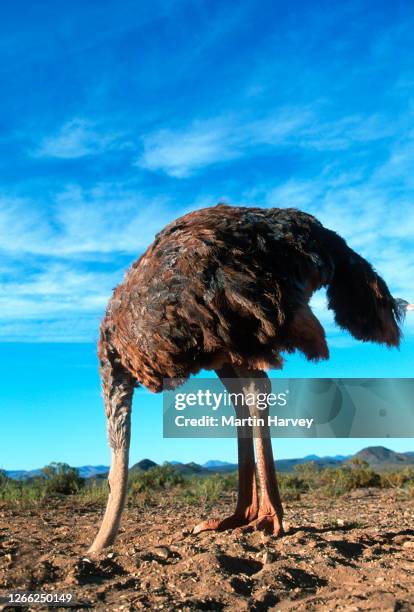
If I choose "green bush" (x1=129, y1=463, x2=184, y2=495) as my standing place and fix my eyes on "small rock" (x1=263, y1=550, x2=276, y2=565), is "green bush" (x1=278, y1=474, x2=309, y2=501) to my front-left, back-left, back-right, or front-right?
front-left

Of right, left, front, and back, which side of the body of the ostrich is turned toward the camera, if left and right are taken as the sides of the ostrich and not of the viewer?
left

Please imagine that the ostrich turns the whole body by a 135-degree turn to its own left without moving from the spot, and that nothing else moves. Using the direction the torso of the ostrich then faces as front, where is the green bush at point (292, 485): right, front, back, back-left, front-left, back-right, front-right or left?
back-left

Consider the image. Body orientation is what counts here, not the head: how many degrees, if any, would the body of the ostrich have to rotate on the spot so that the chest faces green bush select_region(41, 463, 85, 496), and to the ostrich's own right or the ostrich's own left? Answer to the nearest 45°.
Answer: approximately 45° to the ostrich's own right

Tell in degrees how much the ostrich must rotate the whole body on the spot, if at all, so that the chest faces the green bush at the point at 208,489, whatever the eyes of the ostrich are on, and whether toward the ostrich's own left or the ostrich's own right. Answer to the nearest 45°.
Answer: approximately 90° to the ostrich's own right
